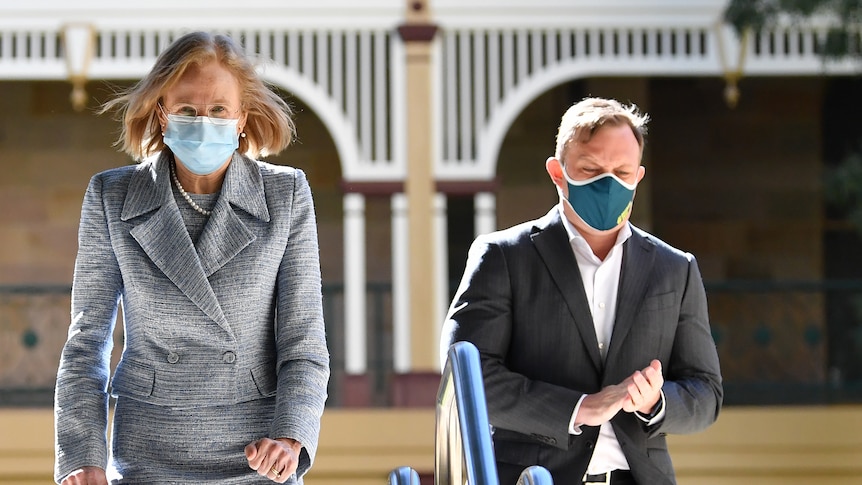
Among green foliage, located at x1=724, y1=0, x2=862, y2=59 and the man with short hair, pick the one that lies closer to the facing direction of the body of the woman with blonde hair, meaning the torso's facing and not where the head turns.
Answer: the man with short hair

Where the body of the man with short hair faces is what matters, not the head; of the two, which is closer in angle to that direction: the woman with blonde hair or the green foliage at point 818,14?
the woman with blonde hair

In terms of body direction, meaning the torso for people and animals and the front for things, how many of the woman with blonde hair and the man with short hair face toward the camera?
2

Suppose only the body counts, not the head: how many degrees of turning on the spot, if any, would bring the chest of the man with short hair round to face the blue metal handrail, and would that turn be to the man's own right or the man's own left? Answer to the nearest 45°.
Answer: approximately 45° to the man's own right

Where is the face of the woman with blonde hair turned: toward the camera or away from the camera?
toward the camera

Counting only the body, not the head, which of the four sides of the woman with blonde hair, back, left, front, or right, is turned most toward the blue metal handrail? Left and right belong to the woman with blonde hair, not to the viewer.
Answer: left

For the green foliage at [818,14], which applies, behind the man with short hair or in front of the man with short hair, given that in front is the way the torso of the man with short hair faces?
behind

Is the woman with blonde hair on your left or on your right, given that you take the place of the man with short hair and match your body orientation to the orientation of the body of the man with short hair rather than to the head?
on your right

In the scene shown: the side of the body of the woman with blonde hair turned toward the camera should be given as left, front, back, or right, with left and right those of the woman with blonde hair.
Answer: front

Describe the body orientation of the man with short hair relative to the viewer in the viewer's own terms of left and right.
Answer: facing the viewer

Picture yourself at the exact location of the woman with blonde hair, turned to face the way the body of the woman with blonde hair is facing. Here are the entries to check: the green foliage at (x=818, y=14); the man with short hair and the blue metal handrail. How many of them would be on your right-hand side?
0

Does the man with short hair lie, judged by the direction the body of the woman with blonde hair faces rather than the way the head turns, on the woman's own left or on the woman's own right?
on the woman's own left
